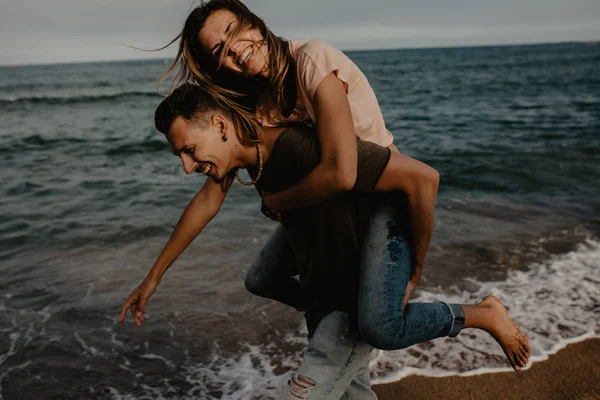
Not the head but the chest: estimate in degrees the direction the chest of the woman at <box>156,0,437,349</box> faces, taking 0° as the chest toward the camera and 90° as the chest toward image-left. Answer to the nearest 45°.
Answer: approximately 90°

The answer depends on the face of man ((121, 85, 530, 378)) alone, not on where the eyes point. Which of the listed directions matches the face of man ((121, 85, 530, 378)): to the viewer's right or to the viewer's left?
to the viewer's left
